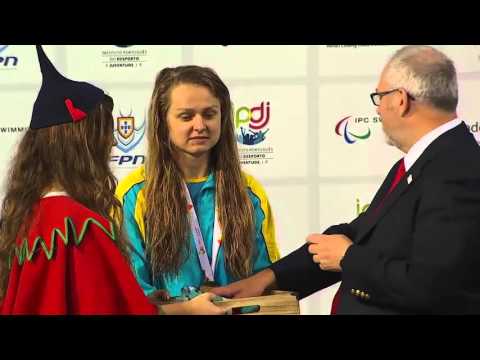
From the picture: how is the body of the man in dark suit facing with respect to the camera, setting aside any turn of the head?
to the viewer's left
